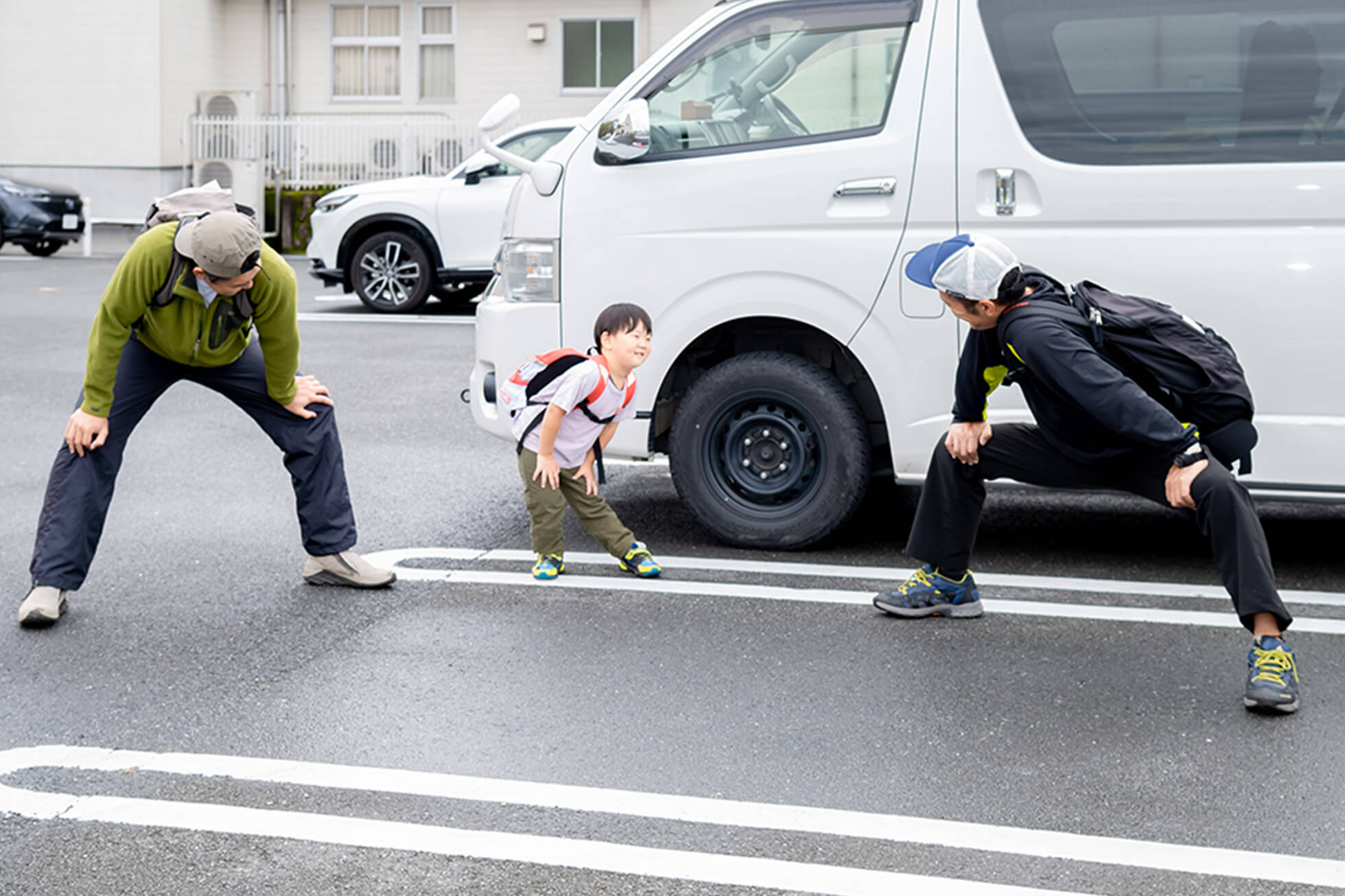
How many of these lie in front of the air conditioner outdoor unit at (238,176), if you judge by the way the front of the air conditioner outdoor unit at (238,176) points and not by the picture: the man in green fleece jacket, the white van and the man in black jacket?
3

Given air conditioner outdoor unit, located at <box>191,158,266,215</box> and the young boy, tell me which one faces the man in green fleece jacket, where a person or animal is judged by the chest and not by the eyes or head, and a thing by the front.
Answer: the air conditioner outdoor unit

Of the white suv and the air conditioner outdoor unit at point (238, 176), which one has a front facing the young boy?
the air conditioner outdoor unit

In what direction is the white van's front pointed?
to the viewer's left

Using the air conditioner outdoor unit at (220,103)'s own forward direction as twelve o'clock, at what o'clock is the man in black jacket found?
The man in black jacket is roughly at 12 o'clock from the air conditioner outdoor unit.

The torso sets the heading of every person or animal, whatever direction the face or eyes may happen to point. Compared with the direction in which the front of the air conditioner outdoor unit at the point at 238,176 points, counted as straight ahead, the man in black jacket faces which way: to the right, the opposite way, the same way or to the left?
to the right

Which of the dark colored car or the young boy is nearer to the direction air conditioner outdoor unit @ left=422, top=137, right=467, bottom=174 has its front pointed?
the young boy

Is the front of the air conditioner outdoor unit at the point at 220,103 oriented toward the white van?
yes

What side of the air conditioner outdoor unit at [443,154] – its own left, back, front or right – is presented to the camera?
front

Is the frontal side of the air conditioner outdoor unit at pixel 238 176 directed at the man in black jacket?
yes

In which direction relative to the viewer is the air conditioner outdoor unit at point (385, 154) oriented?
toward the camera

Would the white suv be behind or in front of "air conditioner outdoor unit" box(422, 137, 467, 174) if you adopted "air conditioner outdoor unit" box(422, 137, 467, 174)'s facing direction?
in front

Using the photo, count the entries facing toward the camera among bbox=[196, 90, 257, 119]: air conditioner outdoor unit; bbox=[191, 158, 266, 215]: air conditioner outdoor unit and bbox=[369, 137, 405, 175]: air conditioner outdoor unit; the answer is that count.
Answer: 3

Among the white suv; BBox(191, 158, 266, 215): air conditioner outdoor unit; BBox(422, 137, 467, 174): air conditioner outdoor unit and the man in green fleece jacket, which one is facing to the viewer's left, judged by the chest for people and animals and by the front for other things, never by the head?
the white suv

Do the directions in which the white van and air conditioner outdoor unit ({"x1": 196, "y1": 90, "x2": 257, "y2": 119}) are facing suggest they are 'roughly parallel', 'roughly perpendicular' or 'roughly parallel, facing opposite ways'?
roughly perpendicular

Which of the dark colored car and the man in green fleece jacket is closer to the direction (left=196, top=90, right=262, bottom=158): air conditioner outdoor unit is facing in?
the man in green fleece jacket

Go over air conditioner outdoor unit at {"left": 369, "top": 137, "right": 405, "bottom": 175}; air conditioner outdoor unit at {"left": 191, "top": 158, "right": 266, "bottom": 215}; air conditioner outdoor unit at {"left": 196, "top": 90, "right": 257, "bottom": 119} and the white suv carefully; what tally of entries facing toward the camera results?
3

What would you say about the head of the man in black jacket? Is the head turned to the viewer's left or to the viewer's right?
to the viewer's left

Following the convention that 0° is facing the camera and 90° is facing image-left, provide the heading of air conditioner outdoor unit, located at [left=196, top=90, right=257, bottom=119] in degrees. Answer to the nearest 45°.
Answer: approximately 0°

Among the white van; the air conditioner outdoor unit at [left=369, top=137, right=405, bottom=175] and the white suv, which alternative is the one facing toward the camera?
the air conditioner outdoor unit

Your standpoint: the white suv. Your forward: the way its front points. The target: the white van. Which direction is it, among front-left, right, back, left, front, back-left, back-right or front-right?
left
